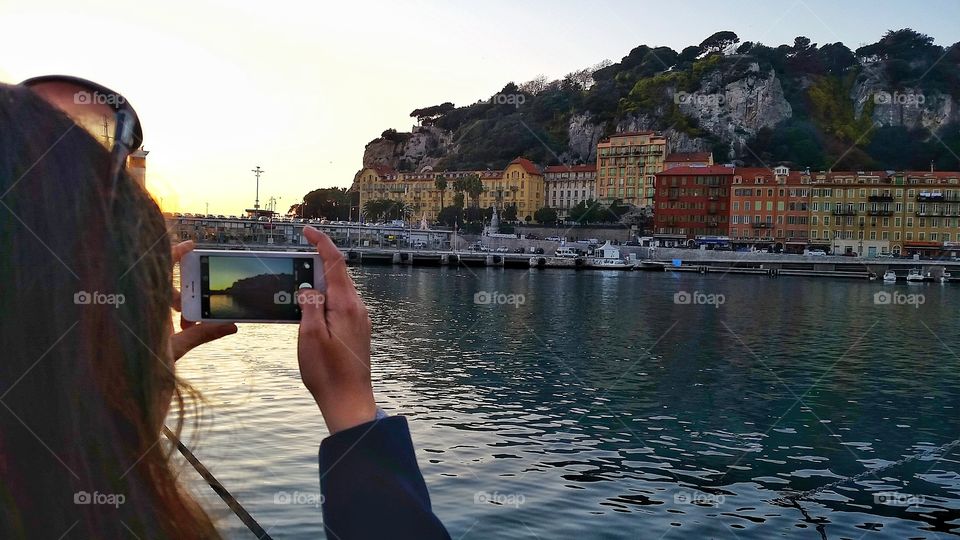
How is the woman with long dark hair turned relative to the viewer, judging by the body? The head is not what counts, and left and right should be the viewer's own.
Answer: facing away from the viewer and to the right of the viewer
